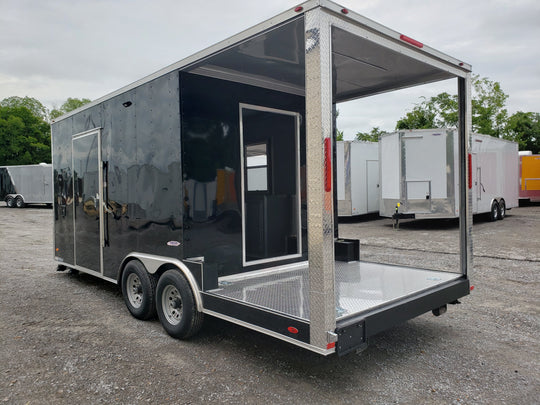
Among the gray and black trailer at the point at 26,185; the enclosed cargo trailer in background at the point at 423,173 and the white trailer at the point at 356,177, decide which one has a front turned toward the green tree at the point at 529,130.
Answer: the gray and black trailer at the point at 26,185

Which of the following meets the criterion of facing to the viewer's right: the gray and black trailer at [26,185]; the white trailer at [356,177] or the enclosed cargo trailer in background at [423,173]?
the gray and black trailer at [26,185]

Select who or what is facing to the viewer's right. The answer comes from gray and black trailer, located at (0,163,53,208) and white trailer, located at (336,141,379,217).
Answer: gray and black trailer, located at (0,163,53,208)

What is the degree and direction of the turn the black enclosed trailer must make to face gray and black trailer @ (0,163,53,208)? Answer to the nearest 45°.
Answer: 0° — it already faces it

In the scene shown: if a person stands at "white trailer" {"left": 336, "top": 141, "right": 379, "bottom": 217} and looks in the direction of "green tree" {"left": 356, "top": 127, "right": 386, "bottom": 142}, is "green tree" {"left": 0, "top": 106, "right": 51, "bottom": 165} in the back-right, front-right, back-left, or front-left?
front-left

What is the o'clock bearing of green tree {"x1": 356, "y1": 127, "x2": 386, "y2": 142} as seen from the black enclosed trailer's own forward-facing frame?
The green tree is roughly at 2 o'clock from the black enclosed trailer.

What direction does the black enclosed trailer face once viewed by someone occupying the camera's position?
facing away from the viewer and to the left of the viewer

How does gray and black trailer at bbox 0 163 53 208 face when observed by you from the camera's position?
facing to the right of the viewer

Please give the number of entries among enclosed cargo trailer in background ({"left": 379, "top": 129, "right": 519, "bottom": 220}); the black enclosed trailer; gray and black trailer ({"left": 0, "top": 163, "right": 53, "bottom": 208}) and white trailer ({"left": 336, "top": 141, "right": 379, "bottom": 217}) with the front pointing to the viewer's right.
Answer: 1

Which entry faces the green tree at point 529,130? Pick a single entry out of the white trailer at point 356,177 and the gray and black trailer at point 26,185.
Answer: the gray and black trailer at point 26,185
